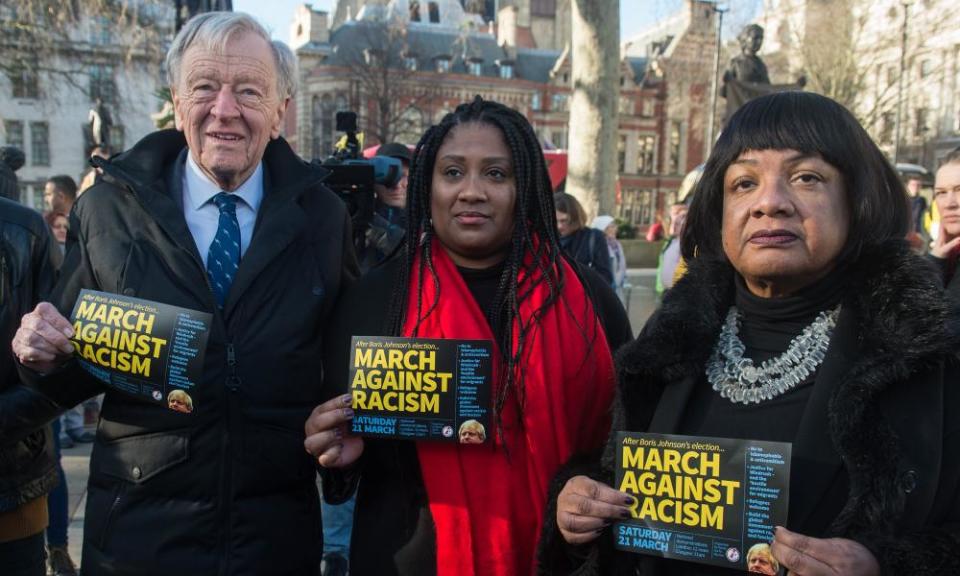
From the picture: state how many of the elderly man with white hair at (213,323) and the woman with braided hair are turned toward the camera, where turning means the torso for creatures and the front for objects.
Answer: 2

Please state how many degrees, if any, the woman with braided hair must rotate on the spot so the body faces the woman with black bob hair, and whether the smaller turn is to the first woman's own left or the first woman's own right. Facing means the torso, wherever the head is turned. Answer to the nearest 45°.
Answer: approximately 45° to the first woman's own left

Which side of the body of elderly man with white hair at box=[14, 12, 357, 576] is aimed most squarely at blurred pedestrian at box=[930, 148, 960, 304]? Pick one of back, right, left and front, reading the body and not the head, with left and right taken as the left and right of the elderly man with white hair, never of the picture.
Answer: left

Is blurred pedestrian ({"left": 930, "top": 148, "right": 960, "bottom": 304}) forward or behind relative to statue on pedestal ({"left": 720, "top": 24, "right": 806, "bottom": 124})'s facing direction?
forward

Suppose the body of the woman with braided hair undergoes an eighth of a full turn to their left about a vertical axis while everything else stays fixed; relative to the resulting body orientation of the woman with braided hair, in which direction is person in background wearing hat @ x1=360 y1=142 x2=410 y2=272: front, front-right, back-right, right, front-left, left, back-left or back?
back-left

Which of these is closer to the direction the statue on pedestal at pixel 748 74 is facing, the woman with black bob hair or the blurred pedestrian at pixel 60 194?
the woman with black bob hair

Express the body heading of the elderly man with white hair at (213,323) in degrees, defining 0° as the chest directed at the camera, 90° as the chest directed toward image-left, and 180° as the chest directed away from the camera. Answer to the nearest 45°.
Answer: approximately 0°

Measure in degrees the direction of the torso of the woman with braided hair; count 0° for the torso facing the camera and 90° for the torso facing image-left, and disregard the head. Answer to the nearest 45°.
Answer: approximately 0°
